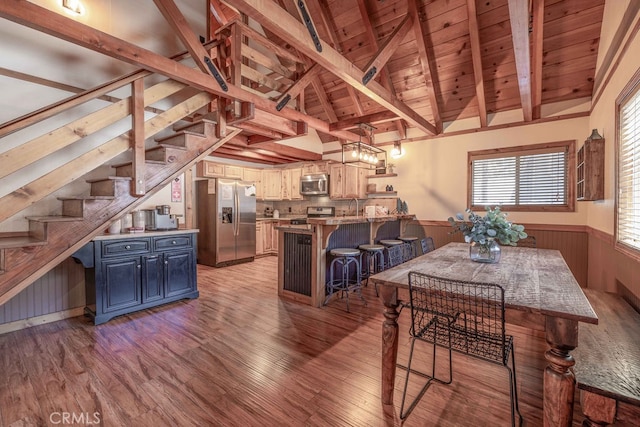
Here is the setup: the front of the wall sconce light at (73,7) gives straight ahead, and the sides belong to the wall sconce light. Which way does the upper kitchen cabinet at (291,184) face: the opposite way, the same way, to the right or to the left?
to the right

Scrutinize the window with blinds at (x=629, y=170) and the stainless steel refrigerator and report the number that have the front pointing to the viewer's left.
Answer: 1

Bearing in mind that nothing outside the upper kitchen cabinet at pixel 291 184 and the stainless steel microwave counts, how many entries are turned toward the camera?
2

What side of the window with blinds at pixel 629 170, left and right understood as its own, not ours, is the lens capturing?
left

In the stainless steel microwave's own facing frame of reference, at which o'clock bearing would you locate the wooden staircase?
The wooden staircase is roughly at 1 o'clock from the stainless steel microwave.

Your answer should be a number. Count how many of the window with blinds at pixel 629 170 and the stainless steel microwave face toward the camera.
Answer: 1

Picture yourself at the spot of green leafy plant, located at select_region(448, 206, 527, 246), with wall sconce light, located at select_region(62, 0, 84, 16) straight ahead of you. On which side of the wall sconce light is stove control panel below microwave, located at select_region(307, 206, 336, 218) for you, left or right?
right
